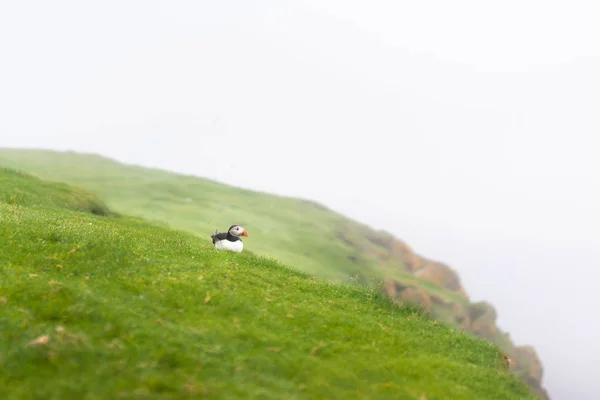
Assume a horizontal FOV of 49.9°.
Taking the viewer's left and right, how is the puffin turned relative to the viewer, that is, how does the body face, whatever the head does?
facing to the right of the viewer
